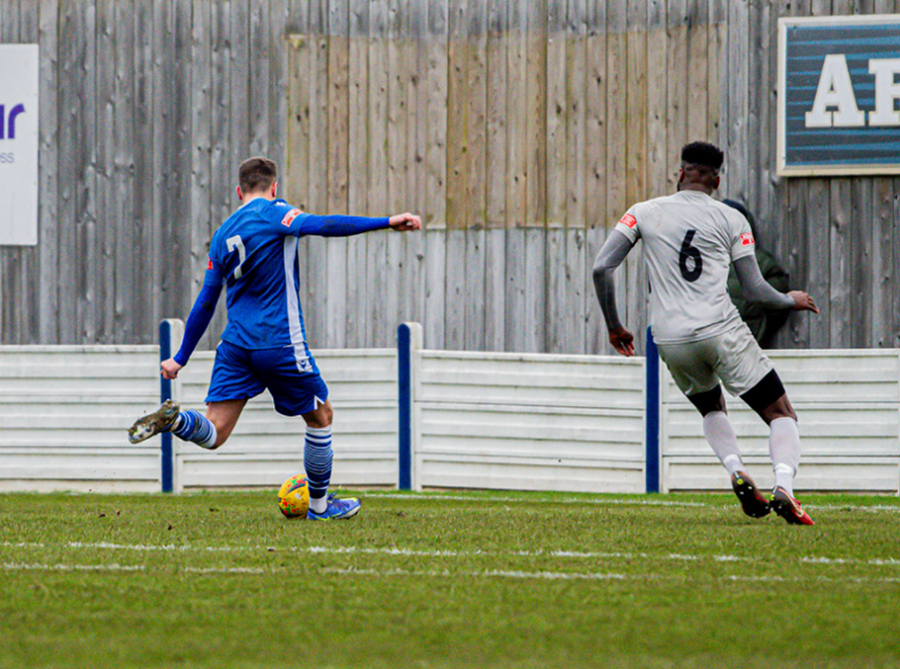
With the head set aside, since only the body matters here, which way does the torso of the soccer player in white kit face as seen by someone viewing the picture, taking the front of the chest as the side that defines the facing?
away from the camera

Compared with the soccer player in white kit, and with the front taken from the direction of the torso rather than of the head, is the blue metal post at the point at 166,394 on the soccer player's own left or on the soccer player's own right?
on the soccer player's own left

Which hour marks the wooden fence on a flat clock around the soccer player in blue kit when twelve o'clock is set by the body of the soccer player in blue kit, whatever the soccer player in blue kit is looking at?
The wooden fence is roughly at 11 o'clock from the soccer player in blue kit.

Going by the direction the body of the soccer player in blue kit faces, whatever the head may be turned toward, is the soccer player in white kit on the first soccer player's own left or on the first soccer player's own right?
on the first soccer player's own right

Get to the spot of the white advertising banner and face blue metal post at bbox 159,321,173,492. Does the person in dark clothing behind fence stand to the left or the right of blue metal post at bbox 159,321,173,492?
left

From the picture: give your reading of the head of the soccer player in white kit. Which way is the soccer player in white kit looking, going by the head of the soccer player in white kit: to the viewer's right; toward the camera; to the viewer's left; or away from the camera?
away from the camera

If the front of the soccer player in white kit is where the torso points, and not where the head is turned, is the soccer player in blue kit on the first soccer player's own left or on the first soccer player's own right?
on the first soccer player's own left

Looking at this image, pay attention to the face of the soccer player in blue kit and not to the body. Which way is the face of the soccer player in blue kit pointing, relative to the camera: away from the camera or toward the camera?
away from the camera

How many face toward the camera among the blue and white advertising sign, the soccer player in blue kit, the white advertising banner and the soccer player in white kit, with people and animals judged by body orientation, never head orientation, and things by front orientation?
2

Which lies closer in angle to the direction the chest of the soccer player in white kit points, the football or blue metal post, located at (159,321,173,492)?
the blue metal post

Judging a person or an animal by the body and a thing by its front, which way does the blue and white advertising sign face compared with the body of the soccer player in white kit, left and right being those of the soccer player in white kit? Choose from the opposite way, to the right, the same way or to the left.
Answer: the opposite way

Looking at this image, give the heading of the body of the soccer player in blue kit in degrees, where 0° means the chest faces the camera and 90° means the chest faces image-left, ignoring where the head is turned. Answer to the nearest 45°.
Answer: approximately 225°

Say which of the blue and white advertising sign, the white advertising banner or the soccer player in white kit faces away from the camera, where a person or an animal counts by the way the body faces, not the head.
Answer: the soccer player in white kit
